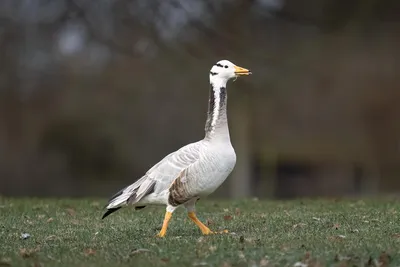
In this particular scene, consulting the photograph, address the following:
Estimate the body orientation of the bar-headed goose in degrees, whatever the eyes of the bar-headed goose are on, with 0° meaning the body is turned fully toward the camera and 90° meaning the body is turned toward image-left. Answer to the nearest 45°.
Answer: approximately 270°
